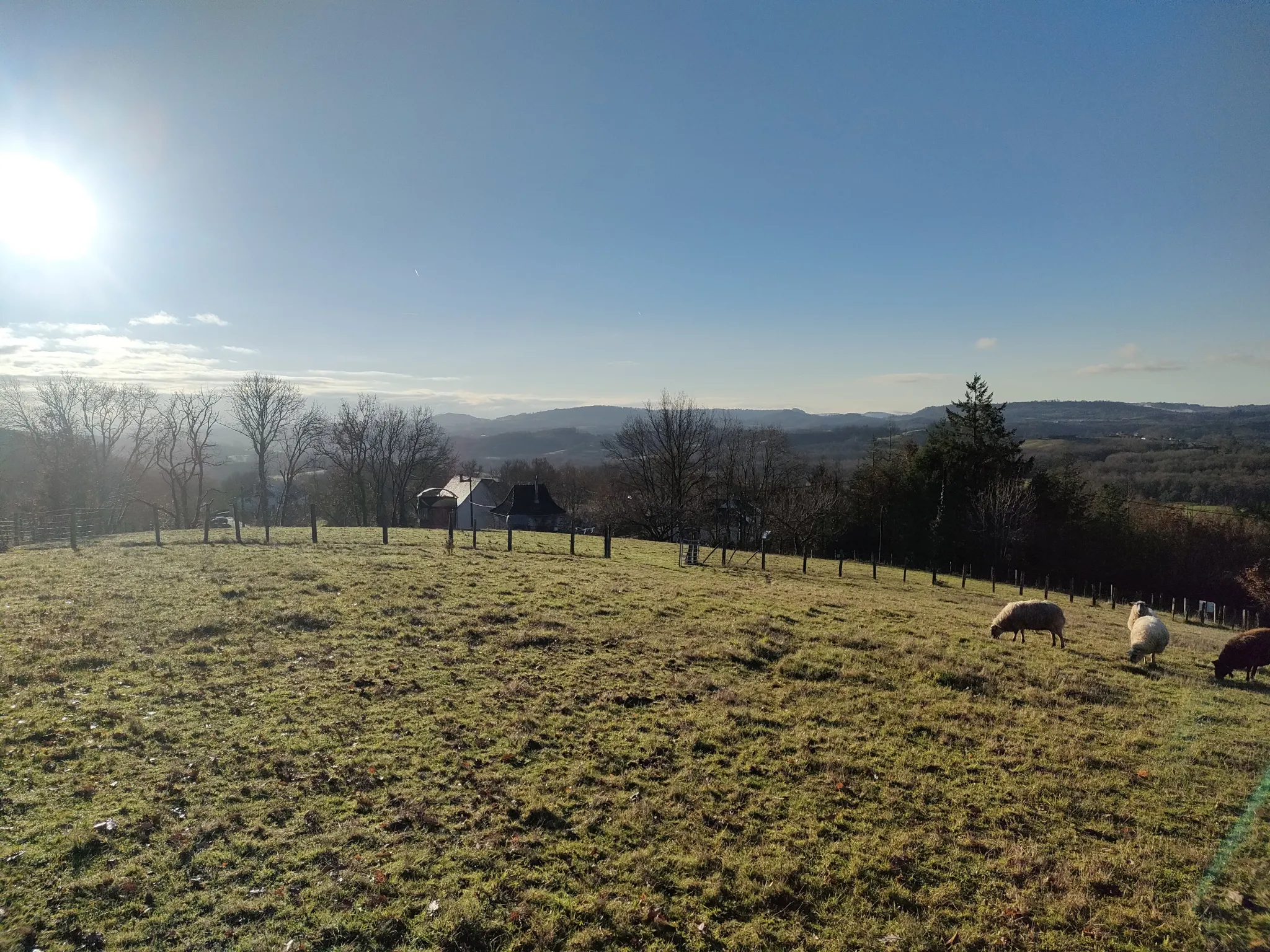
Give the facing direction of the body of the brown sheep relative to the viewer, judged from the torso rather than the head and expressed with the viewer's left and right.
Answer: facing to the left of the viewer

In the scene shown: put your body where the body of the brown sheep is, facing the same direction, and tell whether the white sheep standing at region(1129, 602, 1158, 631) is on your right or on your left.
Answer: on your right

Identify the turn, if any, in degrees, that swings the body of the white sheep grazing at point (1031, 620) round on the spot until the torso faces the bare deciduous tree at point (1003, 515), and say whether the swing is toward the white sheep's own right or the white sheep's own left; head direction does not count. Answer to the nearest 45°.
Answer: approximately 90° to the white sheep's own right

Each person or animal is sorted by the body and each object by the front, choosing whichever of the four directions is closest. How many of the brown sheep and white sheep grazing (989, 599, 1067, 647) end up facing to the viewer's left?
2

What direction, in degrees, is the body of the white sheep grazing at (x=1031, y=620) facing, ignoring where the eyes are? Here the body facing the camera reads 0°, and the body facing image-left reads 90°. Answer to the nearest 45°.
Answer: approximately 90°
